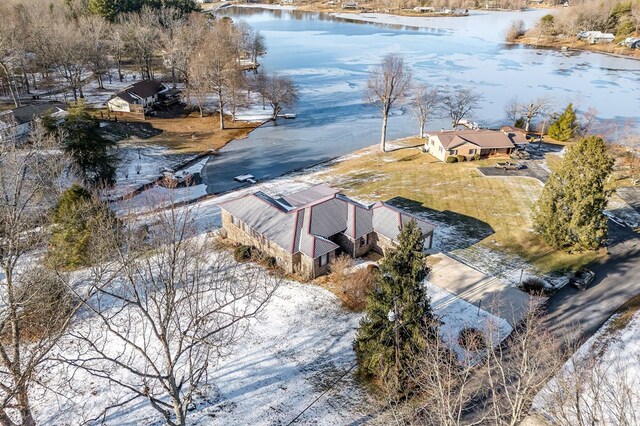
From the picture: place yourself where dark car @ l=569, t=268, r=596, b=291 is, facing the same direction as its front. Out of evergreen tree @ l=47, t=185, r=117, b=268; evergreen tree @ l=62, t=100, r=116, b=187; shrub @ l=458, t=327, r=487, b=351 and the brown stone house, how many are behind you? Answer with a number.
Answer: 0

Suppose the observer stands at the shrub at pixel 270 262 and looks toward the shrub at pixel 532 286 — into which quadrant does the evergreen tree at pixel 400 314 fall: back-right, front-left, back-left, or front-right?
front-right

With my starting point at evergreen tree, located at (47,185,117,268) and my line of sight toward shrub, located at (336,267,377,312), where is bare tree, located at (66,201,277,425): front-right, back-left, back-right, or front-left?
front-right

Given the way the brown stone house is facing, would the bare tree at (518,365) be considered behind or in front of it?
in front

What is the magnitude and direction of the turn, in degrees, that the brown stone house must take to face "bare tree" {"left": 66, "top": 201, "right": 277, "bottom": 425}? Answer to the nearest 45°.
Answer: approximately 90° to its right

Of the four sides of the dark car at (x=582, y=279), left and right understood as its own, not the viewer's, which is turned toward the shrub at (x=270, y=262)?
front

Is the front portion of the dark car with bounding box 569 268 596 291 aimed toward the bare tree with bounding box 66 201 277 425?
yes

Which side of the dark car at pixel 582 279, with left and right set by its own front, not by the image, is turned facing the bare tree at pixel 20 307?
front

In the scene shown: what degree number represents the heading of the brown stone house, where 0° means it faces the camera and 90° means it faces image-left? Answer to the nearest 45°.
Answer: approximately 315°

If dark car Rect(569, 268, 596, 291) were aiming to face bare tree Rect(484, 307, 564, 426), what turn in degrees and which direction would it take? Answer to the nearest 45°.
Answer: approximately 45° to its left

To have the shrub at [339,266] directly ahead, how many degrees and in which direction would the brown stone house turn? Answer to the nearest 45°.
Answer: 0° — it already faces it

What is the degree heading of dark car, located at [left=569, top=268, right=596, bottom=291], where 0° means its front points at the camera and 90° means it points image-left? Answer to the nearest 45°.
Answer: approximately 45°

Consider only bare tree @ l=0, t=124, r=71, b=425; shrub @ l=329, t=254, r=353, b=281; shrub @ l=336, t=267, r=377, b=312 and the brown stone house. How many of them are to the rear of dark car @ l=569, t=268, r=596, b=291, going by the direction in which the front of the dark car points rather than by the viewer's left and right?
0
